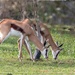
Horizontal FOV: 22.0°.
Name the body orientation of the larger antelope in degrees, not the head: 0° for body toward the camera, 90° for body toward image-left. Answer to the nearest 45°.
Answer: approximately 270°
